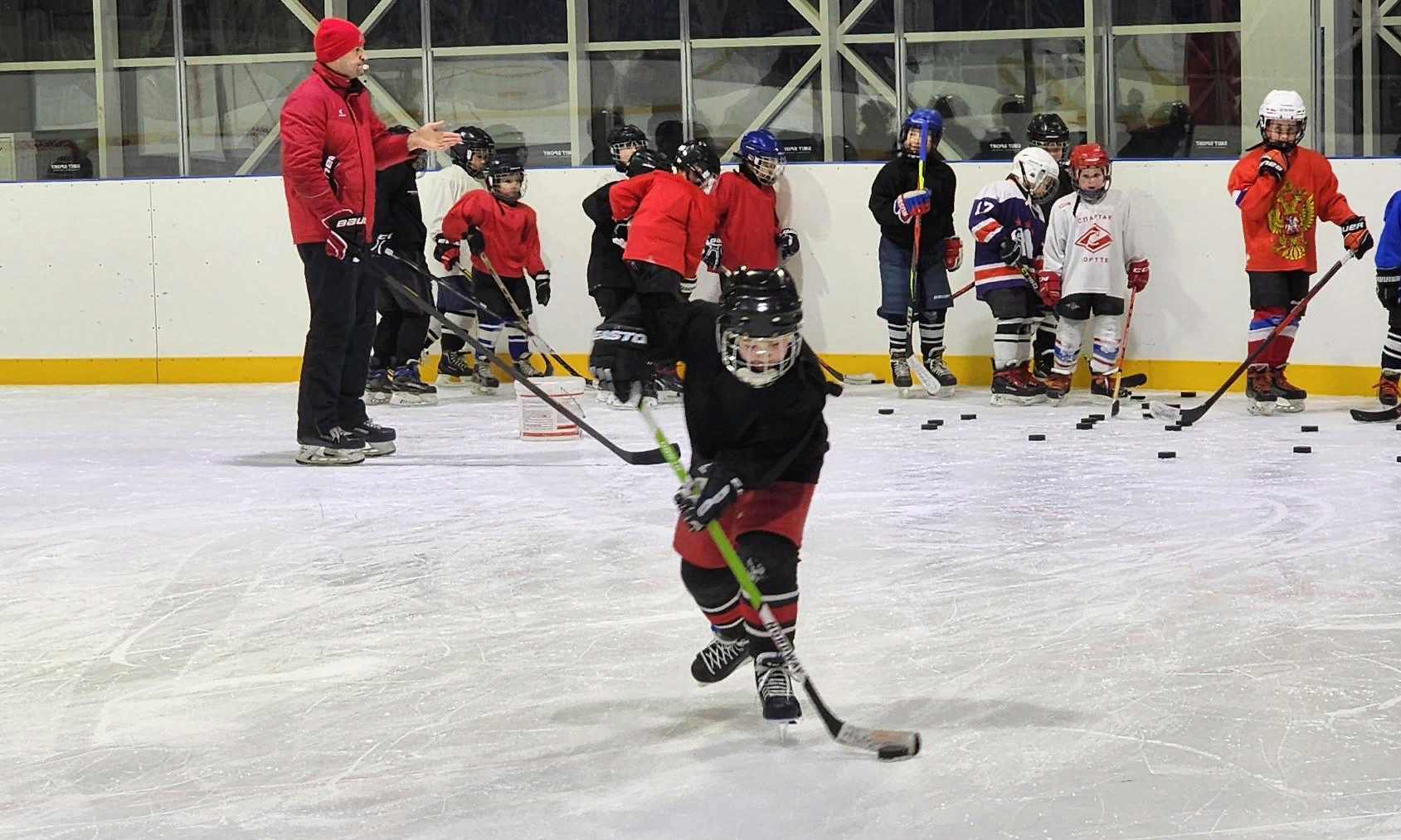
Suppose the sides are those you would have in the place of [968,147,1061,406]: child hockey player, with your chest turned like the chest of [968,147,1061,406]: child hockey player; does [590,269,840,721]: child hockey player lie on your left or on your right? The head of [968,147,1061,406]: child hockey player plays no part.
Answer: on your right

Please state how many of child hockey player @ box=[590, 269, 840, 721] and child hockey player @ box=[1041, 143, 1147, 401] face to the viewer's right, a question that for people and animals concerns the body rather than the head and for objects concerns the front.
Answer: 0

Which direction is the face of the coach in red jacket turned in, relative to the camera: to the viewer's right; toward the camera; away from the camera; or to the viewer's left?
to the viewer's right

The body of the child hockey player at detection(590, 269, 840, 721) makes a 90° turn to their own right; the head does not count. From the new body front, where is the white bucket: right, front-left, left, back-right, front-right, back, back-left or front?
right

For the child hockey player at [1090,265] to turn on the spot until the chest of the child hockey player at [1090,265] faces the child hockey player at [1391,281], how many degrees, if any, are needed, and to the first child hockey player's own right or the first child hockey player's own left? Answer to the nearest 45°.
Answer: approximately 45° to the first child hockey player's own left

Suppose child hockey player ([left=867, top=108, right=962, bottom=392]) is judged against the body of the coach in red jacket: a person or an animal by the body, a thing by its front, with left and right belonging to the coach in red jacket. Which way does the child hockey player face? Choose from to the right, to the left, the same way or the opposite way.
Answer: to the right

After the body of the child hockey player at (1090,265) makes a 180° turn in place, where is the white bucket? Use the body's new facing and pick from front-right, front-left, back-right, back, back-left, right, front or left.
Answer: back-left
